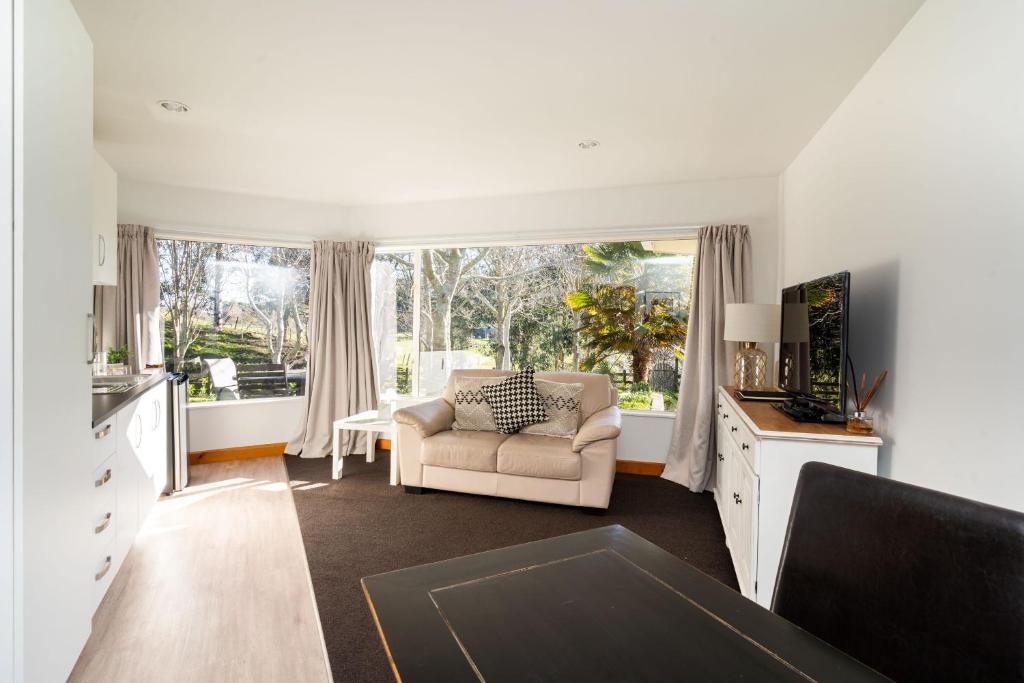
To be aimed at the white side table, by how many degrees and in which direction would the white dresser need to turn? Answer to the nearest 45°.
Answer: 0° — it already faces it

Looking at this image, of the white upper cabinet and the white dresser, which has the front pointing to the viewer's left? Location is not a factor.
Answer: the white dresser

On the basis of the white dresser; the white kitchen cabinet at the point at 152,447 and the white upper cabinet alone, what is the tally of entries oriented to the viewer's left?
1

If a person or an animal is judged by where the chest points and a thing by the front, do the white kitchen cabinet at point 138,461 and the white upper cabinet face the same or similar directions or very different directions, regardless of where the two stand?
same or similar directions

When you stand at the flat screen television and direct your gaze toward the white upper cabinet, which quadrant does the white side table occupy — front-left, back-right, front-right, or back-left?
front-right

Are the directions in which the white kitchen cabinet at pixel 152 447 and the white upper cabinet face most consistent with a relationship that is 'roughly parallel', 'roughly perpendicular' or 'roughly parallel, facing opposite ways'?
roughly parallel

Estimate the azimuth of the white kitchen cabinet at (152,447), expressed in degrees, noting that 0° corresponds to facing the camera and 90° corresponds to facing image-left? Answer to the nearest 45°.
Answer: approximately 270°

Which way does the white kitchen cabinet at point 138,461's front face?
to the viewer's right

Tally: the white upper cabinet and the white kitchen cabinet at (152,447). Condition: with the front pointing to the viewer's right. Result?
2

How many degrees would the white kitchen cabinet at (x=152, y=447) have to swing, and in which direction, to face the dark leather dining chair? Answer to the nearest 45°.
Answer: approximately 90° to its right

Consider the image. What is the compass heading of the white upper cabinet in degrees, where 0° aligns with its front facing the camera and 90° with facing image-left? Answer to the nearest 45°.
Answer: approximately 270°
